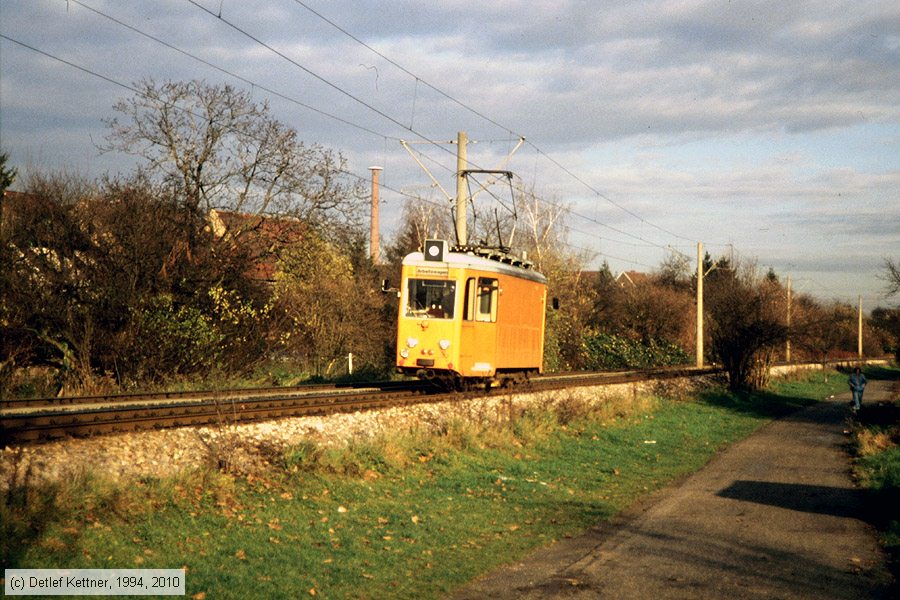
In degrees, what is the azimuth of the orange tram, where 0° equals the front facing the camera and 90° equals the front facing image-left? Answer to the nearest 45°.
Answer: approximately 45°

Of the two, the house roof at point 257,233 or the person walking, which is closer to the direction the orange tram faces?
the house roof

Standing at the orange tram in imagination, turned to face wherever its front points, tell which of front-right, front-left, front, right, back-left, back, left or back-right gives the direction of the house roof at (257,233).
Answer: right

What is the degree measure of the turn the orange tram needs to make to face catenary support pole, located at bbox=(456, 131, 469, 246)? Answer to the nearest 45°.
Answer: approximately 135° to its right

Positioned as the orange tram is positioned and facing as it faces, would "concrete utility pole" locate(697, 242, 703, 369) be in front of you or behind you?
behind
